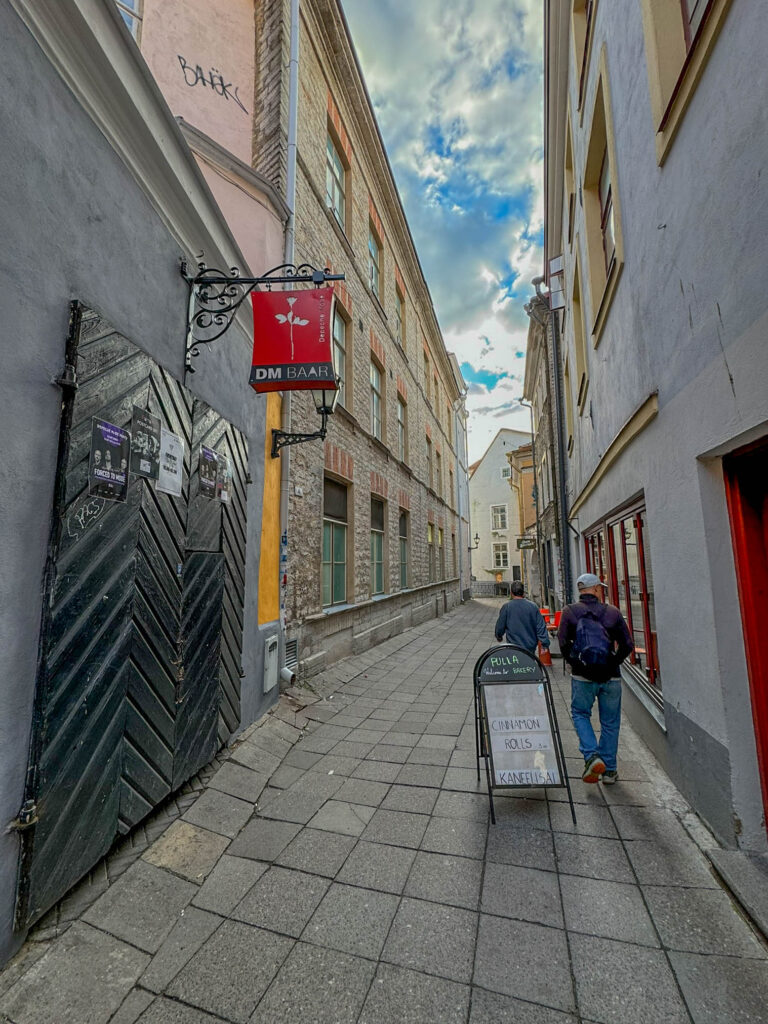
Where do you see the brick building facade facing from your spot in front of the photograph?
facing to the right of the viewer

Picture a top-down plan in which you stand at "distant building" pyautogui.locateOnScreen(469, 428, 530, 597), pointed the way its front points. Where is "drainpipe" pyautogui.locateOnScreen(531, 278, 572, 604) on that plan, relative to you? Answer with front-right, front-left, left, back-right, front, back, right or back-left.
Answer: front

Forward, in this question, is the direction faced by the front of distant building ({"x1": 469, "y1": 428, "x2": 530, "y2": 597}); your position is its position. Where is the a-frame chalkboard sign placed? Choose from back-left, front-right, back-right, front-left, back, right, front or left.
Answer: front

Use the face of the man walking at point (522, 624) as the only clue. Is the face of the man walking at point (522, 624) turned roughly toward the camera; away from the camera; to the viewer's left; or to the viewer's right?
away from the camera

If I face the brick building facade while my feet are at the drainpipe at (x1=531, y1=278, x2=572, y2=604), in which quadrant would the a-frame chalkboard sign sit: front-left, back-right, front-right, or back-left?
front-left

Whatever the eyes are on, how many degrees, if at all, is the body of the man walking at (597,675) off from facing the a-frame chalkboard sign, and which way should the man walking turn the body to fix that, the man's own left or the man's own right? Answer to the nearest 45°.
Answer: approximately 135° to the man's own left

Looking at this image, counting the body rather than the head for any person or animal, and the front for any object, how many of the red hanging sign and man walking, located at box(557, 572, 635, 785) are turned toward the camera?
1

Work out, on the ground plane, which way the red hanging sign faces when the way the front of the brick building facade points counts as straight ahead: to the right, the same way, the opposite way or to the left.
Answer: to the right

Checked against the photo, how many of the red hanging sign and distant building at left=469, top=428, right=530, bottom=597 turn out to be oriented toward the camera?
2

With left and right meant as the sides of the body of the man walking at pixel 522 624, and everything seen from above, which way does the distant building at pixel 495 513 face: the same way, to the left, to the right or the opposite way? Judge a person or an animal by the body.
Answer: the opposite way

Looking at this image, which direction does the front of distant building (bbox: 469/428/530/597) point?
toward the camera

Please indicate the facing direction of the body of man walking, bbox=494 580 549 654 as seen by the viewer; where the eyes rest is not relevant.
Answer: away from the camera

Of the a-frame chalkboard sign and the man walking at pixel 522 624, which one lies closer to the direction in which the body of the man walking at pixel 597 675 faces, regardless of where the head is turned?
the man walking

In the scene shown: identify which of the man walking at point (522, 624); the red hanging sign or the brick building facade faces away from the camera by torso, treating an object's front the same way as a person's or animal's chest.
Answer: the man walking

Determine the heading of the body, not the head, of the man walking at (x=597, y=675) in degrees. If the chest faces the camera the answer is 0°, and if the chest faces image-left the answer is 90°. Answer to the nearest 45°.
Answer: approximately 180°
